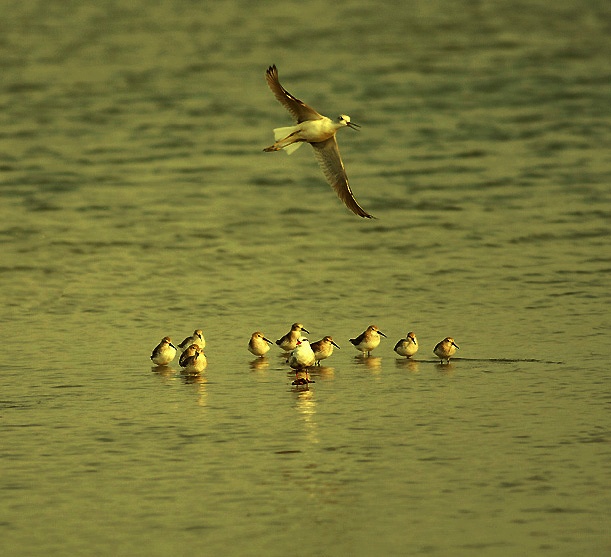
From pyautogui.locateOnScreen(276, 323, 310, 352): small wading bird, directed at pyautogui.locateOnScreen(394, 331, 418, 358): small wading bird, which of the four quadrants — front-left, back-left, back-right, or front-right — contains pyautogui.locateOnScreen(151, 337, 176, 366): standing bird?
back-right

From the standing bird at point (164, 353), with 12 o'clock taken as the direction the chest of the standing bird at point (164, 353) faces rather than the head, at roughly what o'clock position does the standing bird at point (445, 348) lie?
the standing bird at point (445, 348) is roughly at 11 o'clock from the standing bird at point (164, 353).

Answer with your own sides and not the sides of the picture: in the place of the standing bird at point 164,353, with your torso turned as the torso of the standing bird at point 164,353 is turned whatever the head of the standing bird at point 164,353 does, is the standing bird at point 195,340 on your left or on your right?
on your left

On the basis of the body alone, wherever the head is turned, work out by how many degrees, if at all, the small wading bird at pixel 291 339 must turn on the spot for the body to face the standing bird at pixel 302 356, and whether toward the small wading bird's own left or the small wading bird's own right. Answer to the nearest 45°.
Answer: approximately 90° to the small wading bird's own right

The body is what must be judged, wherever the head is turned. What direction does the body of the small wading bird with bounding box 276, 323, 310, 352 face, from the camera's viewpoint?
to the viewer's right
